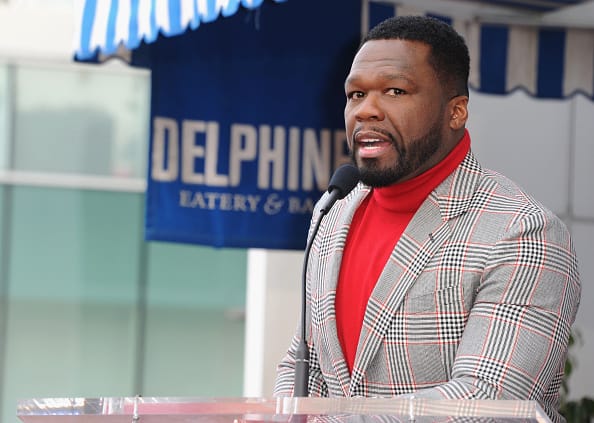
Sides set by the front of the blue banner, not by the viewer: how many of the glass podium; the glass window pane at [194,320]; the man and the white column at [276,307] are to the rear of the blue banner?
2

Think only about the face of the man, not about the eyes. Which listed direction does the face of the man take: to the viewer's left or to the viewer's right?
to the viewer's left

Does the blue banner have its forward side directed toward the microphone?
yes

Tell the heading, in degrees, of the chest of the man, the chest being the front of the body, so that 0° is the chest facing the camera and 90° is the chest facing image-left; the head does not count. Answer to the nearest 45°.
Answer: approximately 45°

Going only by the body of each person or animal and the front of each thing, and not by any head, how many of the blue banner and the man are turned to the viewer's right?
0

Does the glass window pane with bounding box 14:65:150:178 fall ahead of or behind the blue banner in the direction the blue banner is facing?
behind

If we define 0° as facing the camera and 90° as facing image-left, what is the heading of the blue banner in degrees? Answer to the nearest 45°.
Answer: approximately 0°

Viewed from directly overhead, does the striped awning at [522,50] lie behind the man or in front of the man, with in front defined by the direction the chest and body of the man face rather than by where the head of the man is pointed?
behind

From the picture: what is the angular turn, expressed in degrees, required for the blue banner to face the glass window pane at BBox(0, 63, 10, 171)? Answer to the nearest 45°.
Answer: approximately 135° to its right

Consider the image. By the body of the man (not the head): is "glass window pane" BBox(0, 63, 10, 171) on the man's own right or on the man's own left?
on the man's own right

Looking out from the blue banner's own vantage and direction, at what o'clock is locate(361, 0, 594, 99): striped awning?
The striped awning is roughly at 9 o'clock from the blue banner.

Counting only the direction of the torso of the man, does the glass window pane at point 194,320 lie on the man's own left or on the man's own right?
on the man's own right

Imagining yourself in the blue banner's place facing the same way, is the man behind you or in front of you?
in front

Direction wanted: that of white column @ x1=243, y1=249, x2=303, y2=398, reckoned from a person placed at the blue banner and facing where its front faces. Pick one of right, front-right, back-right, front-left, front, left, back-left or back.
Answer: back
